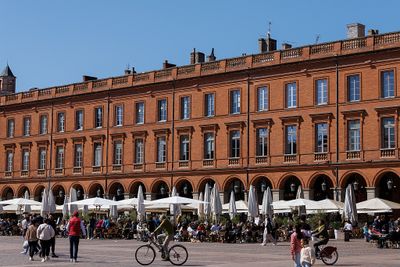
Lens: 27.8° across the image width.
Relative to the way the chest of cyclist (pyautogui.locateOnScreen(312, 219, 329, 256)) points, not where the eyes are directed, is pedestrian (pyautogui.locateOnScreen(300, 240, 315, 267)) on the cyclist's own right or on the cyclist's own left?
on the cyclist's own left

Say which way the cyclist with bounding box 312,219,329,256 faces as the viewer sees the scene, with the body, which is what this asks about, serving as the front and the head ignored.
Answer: to the viewer's left
